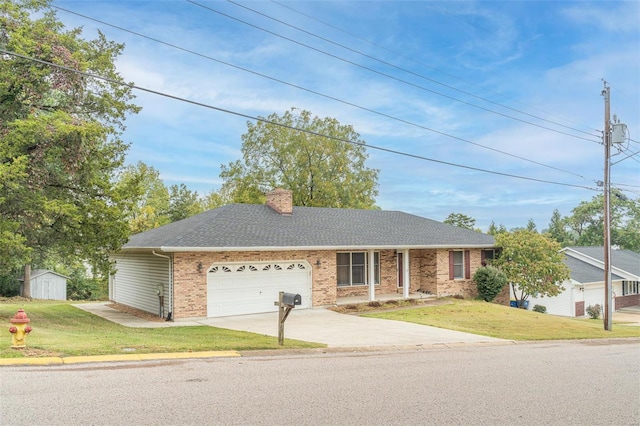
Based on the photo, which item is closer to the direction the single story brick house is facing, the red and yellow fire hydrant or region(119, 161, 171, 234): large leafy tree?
the red and yellow fire hydrant

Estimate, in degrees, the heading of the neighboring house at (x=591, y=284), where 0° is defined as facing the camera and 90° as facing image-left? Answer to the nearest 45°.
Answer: approximately 315°

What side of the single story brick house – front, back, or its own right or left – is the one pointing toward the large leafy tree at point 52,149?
right

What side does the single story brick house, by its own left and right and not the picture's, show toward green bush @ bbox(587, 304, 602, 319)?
left

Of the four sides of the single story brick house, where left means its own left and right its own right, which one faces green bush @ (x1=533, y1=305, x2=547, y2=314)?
left

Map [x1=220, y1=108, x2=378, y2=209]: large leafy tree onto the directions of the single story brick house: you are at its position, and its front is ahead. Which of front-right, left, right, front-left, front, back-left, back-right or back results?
back-left
